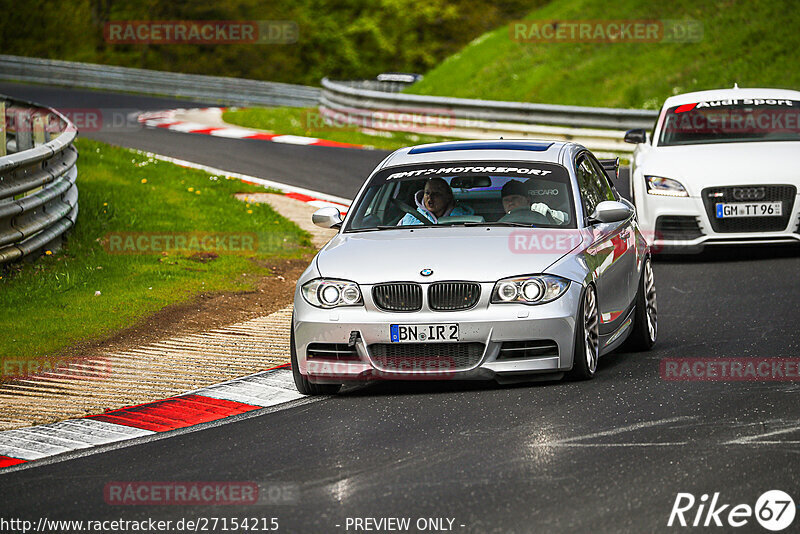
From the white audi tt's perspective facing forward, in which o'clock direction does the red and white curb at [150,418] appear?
The red and white curb is roughly at 1 o'clock from the white audi tt.

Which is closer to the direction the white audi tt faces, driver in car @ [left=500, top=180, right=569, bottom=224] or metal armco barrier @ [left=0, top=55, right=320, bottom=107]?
the driver in car

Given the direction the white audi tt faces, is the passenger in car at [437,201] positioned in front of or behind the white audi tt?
in front

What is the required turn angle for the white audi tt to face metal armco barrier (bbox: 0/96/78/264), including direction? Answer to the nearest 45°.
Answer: approximately 90° to its right

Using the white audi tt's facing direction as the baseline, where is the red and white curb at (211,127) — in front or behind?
behind

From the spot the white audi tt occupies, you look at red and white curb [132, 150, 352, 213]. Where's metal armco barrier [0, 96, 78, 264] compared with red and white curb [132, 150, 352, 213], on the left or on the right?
left

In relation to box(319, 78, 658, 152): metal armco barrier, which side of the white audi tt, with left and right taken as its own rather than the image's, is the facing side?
back

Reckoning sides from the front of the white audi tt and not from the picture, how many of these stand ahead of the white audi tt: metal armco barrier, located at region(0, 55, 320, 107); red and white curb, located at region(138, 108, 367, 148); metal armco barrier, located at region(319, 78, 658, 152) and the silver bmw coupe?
1

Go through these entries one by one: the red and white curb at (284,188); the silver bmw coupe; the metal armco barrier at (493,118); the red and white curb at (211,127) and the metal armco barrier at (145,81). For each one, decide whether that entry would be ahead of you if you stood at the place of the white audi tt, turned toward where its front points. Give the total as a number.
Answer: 1

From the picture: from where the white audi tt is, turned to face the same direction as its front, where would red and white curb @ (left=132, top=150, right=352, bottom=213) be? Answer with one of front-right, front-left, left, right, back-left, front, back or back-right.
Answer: back-right

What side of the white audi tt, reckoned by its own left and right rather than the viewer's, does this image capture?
front

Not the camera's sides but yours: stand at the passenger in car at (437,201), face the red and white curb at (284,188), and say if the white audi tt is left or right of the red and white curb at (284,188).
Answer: right

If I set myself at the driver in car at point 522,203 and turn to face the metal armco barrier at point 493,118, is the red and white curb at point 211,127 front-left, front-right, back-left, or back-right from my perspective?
front-left

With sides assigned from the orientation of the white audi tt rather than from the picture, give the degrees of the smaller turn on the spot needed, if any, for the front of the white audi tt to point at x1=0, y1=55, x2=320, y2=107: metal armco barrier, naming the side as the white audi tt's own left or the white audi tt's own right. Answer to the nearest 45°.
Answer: approximately 135° to the white audi tt's own right

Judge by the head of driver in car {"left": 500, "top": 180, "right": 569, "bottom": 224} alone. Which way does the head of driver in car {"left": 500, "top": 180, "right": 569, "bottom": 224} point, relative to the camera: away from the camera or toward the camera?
toward the camera
